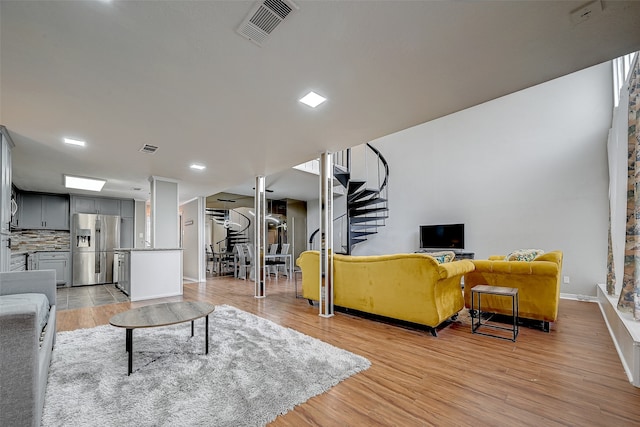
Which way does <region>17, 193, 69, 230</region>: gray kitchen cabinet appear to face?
toward the camera

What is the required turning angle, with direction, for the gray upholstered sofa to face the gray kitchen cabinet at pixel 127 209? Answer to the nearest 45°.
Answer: approximately 90° to its left

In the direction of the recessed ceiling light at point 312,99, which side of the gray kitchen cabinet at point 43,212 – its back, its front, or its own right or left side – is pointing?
front

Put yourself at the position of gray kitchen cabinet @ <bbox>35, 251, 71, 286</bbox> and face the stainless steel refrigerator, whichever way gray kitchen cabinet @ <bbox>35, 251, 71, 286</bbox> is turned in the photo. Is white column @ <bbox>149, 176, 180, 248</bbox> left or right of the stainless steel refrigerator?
right

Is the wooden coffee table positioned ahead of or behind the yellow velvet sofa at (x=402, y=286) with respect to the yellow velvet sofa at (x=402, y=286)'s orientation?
behind

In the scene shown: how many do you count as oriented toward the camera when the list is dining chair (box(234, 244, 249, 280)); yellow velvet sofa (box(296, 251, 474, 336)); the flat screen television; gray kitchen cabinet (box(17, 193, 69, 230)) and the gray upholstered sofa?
2

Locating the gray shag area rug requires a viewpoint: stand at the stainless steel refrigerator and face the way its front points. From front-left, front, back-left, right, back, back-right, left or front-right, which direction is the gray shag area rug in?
front

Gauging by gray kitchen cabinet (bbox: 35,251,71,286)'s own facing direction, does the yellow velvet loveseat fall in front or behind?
in front

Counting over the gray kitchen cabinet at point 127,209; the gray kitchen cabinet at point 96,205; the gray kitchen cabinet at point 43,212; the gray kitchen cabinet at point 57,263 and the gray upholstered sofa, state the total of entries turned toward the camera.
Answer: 4

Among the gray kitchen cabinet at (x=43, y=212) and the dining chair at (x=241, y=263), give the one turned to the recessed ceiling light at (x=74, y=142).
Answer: the gray kitchen cabinet

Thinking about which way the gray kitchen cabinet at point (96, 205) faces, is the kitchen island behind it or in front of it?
in front

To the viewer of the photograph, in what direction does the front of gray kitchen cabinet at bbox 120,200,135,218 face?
facing the viewer

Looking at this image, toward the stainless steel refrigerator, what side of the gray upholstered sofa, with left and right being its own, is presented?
left

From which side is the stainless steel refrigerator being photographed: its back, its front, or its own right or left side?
front

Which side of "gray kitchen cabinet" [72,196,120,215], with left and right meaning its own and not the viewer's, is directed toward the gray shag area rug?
front

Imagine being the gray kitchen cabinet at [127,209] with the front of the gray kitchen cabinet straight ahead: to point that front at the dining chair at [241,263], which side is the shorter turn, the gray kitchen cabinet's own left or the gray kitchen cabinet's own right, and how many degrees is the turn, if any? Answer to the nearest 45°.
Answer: approximately 45° to the gray kitchen cabinet's own left

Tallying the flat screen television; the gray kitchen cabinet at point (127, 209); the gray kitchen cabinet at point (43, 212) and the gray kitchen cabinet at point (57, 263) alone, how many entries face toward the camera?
4

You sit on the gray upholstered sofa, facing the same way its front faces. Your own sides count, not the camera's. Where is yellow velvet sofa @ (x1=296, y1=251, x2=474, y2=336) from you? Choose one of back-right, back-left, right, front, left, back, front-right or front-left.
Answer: front
